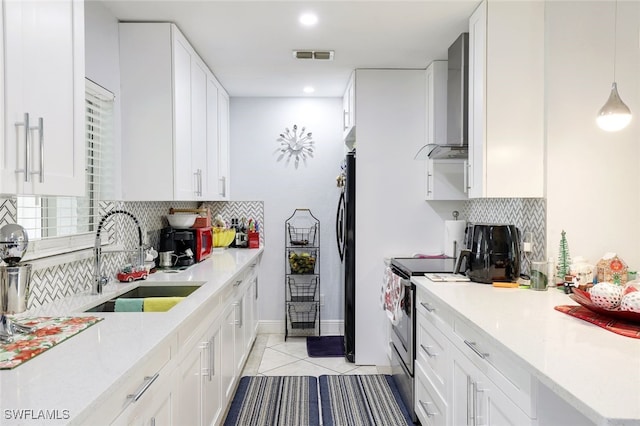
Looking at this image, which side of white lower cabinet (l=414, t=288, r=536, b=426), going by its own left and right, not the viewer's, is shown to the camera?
left

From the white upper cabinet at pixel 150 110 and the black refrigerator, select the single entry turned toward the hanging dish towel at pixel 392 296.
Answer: the white upper cabinet

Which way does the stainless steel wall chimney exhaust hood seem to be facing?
to the viewer's left

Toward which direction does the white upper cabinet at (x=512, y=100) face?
to the viewer's left

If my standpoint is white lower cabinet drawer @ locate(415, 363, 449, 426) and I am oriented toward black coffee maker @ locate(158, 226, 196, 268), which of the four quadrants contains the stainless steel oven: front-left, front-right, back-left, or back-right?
front-right

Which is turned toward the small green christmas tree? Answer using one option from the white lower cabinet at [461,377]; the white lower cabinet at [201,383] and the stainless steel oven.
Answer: the white lower cabinet at [201,383]

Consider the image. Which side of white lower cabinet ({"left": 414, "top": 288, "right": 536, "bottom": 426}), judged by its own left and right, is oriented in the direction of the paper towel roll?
right

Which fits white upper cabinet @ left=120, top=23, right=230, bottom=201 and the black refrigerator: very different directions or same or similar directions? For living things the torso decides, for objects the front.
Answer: very different directions

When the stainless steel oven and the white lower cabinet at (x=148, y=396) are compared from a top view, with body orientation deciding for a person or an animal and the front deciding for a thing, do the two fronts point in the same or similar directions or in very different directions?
very different directions

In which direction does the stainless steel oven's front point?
to the viewer's left

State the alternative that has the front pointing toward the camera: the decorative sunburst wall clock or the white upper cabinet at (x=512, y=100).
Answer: the decorative sunburst wall clock

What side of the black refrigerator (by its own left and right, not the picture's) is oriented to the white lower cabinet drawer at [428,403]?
left

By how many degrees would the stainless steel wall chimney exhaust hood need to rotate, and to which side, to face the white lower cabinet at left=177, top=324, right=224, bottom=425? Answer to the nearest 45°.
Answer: approximately 45° to its left

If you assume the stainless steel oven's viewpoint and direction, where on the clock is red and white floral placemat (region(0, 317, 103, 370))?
The red and white floral placemat is roughly at 10 o'clock from the stainless steel oven.

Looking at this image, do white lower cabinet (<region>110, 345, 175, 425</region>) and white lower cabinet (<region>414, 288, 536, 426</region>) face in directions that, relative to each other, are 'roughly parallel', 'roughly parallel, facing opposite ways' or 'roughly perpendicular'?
roughly parallel, facing opposite ways

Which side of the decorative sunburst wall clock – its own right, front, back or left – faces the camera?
front
